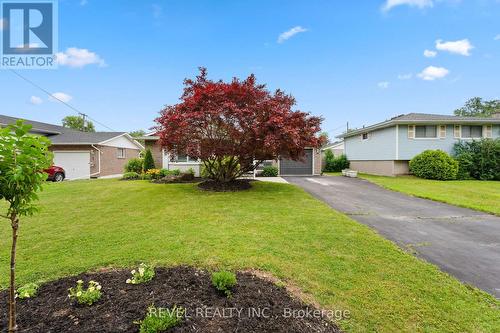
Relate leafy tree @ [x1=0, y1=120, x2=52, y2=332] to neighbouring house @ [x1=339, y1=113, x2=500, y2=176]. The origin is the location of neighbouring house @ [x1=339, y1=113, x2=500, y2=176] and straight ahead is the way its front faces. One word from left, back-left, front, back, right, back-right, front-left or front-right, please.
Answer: front-right

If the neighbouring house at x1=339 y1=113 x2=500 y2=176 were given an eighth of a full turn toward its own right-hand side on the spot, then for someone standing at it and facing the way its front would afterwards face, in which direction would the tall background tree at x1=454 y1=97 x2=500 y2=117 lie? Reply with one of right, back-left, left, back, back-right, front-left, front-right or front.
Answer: back

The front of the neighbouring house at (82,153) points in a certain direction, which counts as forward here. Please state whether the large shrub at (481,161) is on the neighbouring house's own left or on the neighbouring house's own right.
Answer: on the neighbouring house's own left

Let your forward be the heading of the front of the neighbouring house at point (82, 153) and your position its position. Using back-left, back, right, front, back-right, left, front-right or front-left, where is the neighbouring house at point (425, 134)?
left

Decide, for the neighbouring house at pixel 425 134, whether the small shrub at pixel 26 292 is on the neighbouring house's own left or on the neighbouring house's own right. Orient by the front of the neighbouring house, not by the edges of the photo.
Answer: on the neighbouring house's own right

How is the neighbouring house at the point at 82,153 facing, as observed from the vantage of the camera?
facing the viewer and to the left of the viewer

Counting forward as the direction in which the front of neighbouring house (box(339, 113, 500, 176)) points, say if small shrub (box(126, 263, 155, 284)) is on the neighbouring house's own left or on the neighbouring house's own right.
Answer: on the neighbouring house's own right

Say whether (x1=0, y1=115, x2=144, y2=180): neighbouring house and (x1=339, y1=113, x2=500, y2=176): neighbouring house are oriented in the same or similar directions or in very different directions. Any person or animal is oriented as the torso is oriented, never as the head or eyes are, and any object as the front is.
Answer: same or similar directions

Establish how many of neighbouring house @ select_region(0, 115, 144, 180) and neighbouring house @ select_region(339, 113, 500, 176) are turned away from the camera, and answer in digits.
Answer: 0
